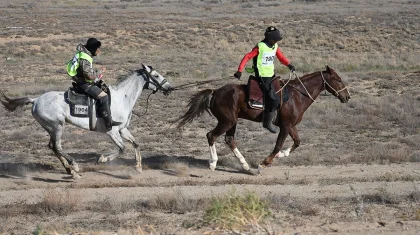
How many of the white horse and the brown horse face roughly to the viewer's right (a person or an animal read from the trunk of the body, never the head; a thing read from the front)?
2

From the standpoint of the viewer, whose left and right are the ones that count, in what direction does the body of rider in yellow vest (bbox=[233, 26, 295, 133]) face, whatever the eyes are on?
facing the viewer and to the right of the viewer

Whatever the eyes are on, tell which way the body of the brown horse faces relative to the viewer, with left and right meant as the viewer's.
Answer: facing to the right of the viewer

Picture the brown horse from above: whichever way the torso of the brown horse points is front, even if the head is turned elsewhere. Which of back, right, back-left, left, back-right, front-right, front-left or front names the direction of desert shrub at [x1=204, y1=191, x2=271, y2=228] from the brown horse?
right

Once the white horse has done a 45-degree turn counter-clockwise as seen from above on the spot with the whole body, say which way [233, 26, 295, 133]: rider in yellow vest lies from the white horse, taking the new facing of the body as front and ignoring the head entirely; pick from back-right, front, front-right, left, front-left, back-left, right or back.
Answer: front-right

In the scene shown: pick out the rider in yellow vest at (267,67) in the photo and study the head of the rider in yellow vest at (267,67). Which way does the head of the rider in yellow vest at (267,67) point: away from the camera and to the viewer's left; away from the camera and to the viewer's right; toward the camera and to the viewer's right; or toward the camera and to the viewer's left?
toward the camera and to the viewer's right

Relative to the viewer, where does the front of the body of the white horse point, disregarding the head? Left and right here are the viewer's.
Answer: facing to the right of the viewer

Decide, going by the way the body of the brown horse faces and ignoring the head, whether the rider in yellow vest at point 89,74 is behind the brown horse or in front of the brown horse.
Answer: behind

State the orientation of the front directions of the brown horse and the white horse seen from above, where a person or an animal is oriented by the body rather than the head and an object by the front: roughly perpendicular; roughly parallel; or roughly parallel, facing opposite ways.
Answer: roughly parallel
